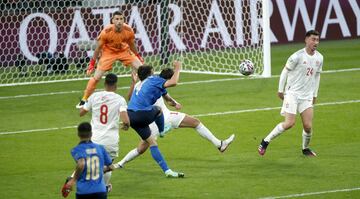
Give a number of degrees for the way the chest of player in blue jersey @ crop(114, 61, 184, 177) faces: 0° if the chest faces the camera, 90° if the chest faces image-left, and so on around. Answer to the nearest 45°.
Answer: approximately 225°

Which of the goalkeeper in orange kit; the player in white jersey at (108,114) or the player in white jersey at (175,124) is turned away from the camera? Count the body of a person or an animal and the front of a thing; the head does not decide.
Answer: the player in white jersey at (108,114)

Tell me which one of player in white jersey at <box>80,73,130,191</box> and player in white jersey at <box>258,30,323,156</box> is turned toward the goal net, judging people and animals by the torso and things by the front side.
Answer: player in white jersey at <box>80,73,130,191</box>

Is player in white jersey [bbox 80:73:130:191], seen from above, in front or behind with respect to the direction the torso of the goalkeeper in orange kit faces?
in front

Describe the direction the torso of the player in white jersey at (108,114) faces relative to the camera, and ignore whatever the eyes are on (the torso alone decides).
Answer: away from the camera

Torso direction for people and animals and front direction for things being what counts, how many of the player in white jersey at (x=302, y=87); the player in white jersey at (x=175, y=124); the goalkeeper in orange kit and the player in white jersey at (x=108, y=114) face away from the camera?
1

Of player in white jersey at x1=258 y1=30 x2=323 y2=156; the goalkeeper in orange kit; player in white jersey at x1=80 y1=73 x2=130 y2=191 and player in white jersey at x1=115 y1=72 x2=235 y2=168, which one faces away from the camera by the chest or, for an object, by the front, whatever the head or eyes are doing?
player in white jersey at x1=80 y1=73 x2=130 y2=191

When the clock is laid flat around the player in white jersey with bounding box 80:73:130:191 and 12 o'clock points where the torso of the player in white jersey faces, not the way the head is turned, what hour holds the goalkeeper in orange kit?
The goalkeeper in orange kit is roughly at 12 o'clock from the player in white jersey.

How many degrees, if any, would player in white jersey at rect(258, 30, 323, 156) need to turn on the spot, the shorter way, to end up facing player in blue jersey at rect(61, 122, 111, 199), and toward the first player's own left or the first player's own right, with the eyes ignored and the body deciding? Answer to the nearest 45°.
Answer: approximately 90° to the first player's own right
